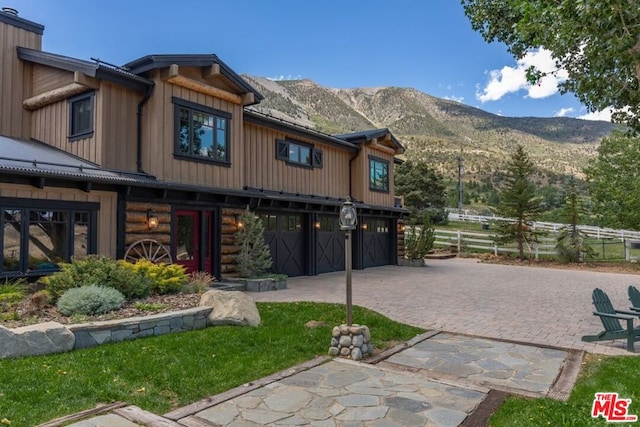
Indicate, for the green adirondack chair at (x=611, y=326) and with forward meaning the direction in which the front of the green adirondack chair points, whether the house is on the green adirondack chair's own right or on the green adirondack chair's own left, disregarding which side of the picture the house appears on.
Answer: on the green adirondack chair's own right

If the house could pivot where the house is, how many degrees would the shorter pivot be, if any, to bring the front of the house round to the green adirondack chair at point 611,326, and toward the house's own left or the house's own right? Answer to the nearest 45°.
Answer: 0° — it already faces it

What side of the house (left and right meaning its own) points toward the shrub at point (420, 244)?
left

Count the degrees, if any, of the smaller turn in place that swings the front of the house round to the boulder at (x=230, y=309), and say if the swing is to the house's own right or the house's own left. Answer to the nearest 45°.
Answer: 0° — it already faces it

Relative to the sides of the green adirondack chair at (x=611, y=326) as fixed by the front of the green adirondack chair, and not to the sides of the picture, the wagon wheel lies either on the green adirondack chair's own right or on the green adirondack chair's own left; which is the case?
on the green adirondack chair's own right

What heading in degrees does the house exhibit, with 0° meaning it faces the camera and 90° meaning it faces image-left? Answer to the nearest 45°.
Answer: approximately 315°

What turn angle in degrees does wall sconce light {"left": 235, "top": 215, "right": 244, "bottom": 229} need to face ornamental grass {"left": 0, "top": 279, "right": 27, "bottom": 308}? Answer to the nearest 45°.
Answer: approximately 90° to its right
